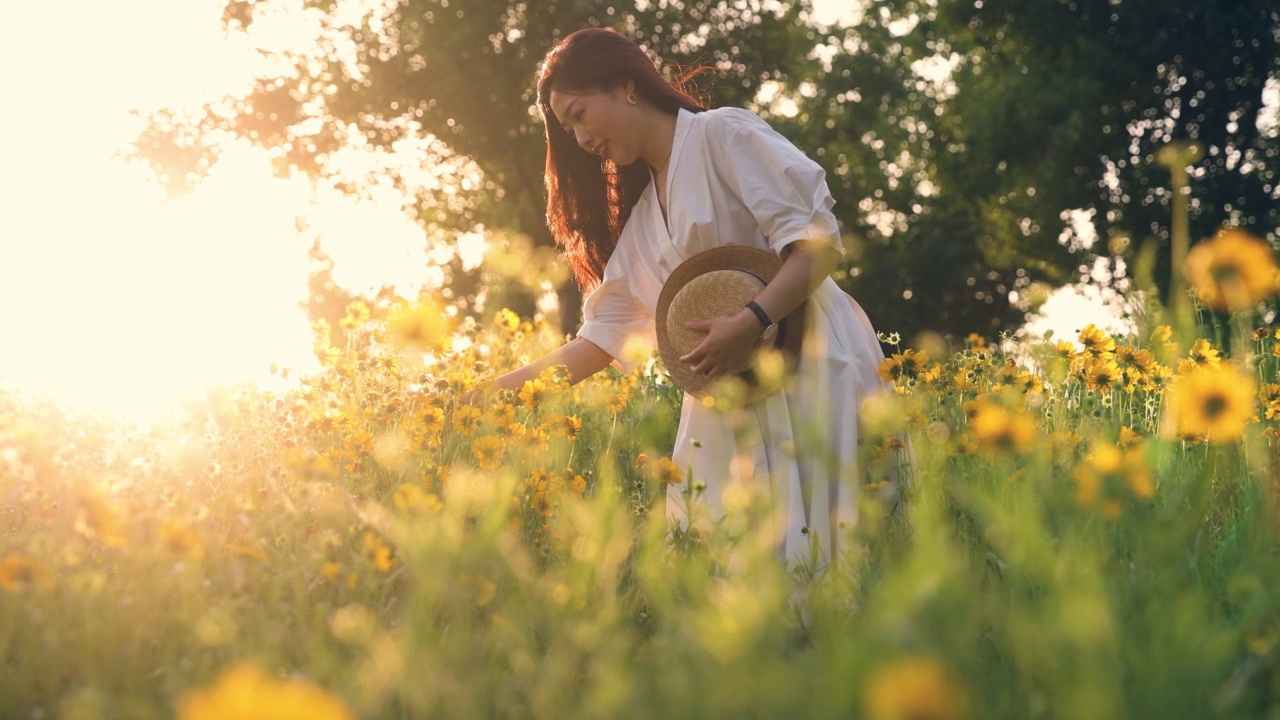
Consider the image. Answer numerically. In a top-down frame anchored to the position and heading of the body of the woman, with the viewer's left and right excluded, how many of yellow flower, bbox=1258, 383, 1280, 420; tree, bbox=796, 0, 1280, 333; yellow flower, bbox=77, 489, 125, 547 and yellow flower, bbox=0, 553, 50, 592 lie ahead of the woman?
2

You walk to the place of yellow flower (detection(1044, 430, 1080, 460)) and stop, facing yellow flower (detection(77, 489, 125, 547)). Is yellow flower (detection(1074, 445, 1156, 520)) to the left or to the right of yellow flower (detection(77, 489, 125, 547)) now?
left

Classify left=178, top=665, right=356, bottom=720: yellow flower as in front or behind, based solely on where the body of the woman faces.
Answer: in front

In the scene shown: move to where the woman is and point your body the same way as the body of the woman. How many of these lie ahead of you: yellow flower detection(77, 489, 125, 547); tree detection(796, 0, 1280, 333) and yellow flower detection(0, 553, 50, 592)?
2

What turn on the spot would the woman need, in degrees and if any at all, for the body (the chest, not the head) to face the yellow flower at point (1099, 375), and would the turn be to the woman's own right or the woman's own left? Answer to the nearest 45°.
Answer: approximately 135° to the woman's own left

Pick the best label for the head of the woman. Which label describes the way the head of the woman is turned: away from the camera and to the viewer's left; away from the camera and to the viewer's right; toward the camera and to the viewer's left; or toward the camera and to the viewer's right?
toward the camera and to the viewer's left

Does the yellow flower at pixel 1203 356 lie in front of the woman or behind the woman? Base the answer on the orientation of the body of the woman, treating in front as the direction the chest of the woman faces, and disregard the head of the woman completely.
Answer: behind

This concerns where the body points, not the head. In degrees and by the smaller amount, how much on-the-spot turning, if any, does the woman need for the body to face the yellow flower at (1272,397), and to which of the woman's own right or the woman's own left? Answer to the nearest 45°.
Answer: approximately 135° to the woman's own left

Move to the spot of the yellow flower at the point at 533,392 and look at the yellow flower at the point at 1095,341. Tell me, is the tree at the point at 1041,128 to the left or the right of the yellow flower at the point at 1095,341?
left

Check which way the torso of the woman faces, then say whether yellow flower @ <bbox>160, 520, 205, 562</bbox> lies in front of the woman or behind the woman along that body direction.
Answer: in front

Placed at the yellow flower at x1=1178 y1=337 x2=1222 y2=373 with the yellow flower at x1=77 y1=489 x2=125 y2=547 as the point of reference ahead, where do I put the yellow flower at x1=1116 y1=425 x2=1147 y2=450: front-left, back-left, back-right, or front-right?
front-left

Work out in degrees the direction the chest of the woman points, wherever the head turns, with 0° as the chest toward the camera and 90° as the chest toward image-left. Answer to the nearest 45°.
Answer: approximately 45°

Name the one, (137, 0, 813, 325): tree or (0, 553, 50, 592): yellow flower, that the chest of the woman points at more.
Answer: the yellow flower

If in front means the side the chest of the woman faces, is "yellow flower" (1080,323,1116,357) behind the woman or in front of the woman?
behind
